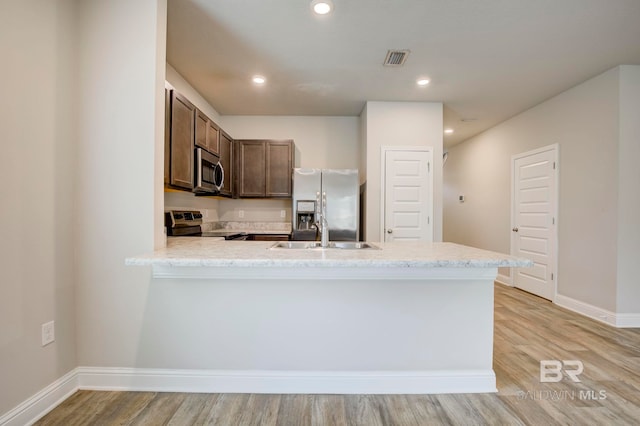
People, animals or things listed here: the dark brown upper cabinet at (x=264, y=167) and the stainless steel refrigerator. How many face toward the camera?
2

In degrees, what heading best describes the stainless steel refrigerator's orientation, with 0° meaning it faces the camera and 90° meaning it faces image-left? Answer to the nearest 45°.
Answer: approximately 0°

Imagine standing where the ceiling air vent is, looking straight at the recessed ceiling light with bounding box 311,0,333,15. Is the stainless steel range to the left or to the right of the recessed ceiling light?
right

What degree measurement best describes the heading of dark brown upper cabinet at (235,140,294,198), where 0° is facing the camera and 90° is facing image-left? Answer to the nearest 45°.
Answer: approximately 0°

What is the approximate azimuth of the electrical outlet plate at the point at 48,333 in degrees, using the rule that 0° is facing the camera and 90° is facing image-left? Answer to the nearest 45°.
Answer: approximately 315°

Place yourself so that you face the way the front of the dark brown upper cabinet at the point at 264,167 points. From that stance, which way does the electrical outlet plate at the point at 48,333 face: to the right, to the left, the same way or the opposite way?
to the left

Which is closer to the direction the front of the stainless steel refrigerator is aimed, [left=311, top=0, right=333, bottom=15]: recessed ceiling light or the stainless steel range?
the recessed ceiling light

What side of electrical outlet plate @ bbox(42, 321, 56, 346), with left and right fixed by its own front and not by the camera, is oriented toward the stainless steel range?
left

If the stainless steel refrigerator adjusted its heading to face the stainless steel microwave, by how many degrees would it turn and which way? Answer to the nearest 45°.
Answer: approximately 45° to its right

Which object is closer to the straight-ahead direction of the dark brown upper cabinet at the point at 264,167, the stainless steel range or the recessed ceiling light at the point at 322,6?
the recessed ceiling light
